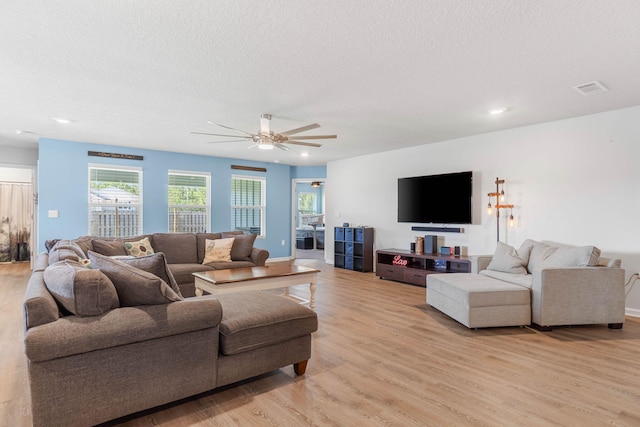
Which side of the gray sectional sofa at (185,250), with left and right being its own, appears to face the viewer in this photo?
front

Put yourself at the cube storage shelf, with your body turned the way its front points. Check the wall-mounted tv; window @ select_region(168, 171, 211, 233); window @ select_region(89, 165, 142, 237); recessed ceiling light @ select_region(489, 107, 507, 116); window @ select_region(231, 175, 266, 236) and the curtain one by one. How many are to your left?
2

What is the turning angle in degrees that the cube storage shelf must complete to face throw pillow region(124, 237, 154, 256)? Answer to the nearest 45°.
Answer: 0° — it already faces it

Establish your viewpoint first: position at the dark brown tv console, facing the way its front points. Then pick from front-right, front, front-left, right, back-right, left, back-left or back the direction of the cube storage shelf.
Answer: right

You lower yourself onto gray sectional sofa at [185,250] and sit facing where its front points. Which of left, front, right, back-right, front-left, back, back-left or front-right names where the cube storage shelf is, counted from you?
left

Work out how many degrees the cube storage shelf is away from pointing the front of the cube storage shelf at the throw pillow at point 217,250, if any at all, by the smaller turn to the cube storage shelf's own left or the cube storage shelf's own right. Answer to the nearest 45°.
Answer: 0° — it already faces it

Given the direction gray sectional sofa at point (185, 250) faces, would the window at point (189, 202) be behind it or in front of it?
behind

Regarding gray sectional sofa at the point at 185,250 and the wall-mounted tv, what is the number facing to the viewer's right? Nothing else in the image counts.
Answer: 0

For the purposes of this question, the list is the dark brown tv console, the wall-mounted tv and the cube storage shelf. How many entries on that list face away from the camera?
0

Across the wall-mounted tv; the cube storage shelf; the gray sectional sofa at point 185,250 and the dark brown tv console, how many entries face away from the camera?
0

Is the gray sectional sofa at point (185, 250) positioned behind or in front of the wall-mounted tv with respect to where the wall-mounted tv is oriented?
in front

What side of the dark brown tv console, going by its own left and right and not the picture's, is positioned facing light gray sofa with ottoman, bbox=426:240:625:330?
left

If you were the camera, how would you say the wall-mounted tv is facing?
facing the viewer and to the left of the viewer

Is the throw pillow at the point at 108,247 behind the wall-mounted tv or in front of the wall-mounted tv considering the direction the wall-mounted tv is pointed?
in front

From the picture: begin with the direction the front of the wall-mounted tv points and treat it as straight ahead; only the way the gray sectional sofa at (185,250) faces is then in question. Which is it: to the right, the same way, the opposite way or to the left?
to the left

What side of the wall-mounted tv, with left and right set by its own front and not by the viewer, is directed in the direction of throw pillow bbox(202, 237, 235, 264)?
front
